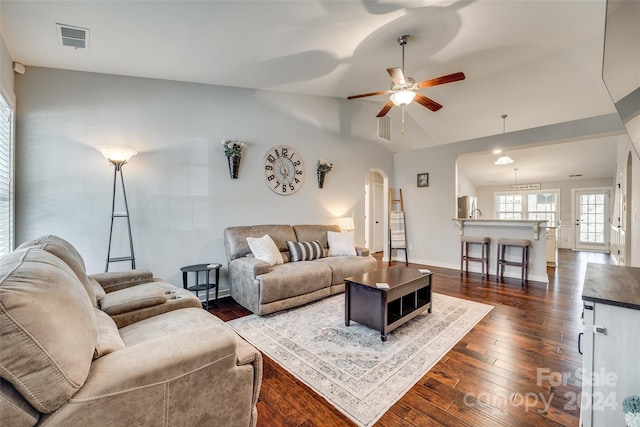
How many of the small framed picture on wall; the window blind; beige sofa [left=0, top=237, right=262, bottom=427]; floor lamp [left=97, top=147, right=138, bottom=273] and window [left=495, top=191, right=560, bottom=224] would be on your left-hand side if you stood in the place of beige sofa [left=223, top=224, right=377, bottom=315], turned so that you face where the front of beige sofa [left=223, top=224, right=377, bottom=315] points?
2

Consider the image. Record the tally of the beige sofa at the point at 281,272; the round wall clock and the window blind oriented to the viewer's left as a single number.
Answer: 0

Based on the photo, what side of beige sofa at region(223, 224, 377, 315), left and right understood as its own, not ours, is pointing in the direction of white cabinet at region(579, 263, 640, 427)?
front

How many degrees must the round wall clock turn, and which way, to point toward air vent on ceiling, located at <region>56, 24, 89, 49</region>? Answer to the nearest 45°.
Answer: approximately 90° to its right

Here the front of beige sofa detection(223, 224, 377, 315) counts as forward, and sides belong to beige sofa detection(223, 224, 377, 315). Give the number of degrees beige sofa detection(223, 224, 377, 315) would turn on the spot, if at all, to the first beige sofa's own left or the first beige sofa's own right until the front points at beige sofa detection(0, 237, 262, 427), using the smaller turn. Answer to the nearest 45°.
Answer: approximately 45° to the first beige sofa's own right

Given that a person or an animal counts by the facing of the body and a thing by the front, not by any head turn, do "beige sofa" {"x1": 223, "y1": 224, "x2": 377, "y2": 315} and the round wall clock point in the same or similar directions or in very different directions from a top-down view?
same or similar directions

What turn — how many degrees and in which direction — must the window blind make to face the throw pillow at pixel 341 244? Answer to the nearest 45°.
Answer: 0° — it already faces it

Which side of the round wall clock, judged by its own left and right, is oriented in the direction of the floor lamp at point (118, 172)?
right

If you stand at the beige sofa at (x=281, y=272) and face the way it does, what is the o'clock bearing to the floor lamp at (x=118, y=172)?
The floor lamp is roughly at 4 o'clock from the beige sofa.

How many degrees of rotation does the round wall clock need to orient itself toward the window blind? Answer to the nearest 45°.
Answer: approximately 90° to its right

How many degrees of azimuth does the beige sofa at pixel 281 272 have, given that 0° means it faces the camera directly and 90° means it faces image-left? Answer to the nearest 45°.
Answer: approximately 315°

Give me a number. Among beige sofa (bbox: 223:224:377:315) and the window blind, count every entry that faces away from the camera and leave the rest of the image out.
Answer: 0

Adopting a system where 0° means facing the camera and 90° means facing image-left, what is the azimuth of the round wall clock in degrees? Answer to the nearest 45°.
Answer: approximately 315°

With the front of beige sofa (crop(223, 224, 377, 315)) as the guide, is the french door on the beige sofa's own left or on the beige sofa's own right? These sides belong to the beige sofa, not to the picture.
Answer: on the beige sofa's own left

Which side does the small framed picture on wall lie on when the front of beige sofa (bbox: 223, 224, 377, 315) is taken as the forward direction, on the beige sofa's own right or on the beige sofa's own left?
on the beige sofa's own left

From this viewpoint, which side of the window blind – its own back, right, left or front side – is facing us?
right
